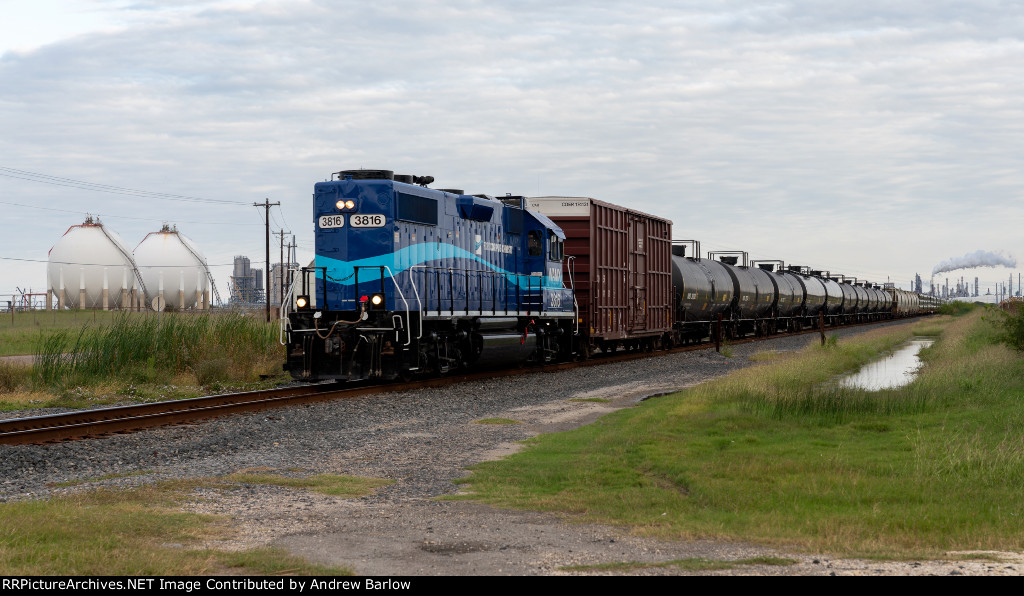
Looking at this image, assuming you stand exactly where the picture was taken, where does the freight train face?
facing the viewer and to the left of the viewer
